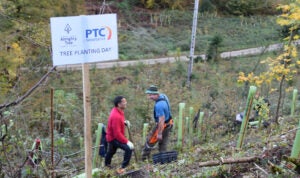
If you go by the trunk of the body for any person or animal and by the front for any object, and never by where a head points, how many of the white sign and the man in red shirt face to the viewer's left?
0

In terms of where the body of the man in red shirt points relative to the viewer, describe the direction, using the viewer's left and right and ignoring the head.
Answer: facing to the right of the viewer

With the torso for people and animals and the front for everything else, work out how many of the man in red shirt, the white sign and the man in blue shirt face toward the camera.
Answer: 1

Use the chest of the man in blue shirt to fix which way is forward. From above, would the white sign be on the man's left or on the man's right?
on the man's left

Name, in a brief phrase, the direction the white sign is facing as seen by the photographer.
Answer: facing the viewer

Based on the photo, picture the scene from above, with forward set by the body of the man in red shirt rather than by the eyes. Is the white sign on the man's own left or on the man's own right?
on the man's own right

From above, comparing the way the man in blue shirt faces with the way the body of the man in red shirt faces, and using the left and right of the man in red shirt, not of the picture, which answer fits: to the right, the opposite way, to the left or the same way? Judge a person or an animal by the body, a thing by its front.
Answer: the opposite way

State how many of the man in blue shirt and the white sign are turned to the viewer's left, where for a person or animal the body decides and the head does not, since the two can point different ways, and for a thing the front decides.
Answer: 1

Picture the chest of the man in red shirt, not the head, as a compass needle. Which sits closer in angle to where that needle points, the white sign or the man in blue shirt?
the man in blue shirt

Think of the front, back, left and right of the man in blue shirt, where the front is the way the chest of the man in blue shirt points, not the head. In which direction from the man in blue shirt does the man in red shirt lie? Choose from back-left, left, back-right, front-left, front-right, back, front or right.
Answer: front-left

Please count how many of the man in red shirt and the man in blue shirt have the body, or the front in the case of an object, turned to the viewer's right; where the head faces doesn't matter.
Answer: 1

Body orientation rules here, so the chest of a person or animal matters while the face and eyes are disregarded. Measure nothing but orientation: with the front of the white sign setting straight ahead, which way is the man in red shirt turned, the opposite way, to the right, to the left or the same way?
to the left

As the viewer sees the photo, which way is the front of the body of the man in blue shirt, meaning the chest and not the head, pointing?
to the viewer's left

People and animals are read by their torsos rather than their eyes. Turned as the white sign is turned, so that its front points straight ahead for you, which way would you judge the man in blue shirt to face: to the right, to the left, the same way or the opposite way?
to the right

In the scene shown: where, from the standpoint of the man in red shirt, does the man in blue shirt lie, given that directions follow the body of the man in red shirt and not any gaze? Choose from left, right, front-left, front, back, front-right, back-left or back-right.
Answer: front-left
